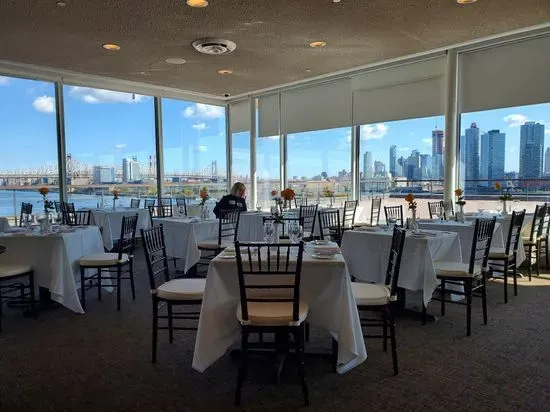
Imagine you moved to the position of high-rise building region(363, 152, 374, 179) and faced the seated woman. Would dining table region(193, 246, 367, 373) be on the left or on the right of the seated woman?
left

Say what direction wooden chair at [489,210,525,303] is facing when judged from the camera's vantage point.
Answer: facing away from the viewer and to the left of the viewer

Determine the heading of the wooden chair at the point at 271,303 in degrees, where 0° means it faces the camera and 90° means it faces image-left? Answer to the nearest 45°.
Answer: approximately 180°

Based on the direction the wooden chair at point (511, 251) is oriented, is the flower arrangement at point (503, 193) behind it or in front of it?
in front

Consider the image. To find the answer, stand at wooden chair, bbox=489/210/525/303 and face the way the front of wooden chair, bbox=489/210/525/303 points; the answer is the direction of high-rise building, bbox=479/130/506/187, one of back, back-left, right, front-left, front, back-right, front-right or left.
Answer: front-right

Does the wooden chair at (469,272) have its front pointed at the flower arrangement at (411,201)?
yes

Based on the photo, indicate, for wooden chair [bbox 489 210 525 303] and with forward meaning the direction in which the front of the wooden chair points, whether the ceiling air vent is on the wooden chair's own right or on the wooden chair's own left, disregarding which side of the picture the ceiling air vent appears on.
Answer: on the wooden chair's own left

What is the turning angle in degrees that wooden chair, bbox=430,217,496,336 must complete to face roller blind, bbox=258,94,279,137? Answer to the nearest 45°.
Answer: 0° — it already faces it

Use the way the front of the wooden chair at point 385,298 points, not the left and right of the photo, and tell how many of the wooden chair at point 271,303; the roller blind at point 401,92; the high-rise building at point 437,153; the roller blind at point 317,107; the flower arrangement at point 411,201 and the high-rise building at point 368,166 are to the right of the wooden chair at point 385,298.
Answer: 5

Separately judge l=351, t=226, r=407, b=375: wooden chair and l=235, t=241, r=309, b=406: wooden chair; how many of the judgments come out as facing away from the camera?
1

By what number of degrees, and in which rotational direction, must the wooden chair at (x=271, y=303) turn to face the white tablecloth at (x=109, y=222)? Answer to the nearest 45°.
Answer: approximately 45° to its left

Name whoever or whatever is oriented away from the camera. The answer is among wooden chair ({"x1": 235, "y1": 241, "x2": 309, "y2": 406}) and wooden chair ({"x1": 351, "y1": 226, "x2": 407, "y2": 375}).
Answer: wooden chair ({"x1": 235, "y1": 241, "x2": 309, "y2": 406})

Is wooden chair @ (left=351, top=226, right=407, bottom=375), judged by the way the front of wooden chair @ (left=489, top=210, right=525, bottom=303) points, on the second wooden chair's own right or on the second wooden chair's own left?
on the second wooden chair's own left

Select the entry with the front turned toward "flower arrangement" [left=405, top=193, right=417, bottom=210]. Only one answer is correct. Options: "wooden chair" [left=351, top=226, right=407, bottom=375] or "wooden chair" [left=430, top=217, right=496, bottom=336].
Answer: "wooden chair" [left=430, top=217, right=496, bottom=336]
